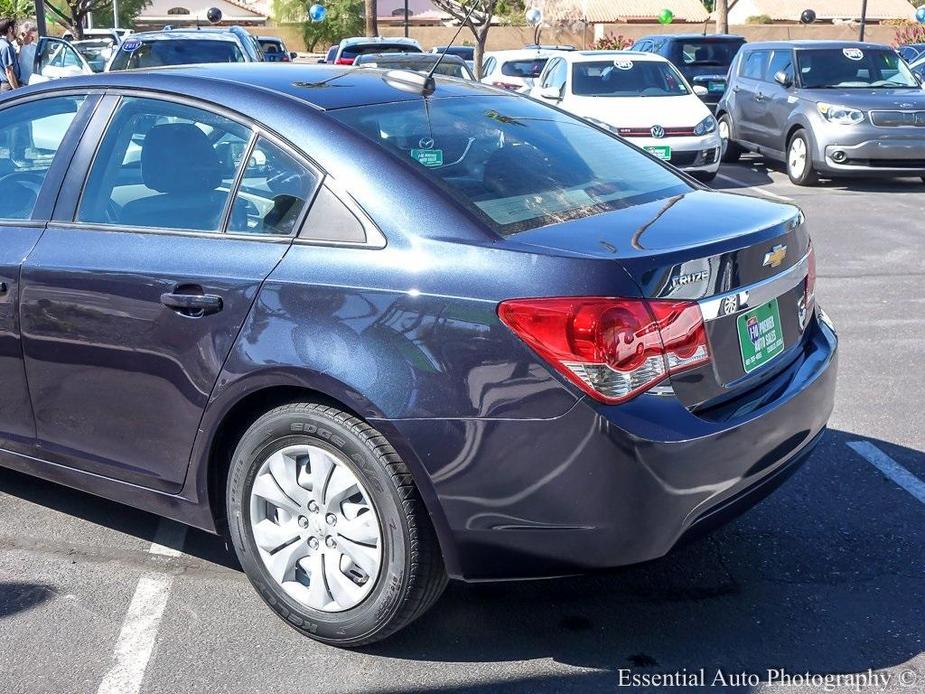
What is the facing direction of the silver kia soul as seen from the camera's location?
facing the viewer and to the right of the viewer

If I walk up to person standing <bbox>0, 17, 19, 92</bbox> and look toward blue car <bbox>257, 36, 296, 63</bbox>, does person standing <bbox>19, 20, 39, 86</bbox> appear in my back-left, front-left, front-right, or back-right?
front-left

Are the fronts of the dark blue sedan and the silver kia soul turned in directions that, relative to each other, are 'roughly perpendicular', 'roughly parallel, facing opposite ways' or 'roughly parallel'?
roughly parallel, facing opposite ways

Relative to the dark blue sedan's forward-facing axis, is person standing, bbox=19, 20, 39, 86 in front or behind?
in front

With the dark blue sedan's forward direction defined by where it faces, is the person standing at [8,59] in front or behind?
in front

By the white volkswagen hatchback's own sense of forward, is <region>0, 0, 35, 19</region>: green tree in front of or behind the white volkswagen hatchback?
behind

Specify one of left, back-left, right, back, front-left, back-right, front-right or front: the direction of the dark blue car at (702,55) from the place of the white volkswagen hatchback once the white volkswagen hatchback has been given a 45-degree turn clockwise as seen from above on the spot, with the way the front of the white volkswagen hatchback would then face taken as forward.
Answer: back

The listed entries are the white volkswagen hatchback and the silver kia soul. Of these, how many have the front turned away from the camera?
0

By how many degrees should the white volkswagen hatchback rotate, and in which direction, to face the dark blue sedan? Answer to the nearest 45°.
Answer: approximately 45° to its right

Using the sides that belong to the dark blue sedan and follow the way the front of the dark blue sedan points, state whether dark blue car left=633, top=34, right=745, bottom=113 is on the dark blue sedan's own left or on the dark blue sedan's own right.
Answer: on the dark blue sedan's own right

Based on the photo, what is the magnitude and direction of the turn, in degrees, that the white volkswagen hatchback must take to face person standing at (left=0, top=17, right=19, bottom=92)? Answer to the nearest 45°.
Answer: approximately 135° to its right

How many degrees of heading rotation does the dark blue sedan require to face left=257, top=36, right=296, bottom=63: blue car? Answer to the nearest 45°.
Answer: approximately 45° to its right

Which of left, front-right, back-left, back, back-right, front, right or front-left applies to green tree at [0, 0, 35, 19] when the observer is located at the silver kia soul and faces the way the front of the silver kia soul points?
back

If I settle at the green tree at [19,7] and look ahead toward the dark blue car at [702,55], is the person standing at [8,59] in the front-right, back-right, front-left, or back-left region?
front-right

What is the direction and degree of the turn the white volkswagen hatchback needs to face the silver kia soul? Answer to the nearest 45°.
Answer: approximately 45° to its left

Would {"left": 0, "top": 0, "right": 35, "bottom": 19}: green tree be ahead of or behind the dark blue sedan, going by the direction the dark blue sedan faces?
ahead
